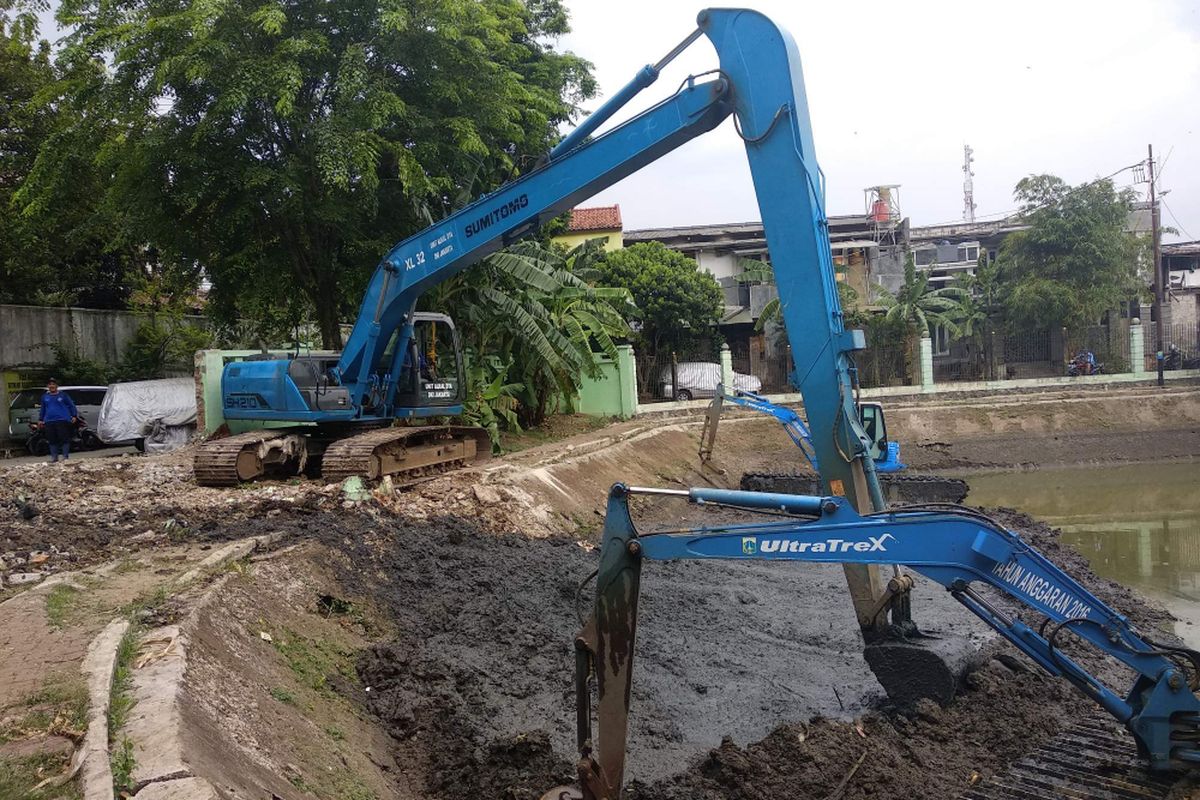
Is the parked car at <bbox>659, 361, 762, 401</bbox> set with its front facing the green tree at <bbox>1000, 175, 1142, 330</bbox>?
yes

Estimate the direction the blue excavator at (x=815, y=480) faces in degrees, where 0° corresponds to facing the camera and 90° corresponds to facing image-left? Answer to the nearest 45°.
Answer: approximately 90°

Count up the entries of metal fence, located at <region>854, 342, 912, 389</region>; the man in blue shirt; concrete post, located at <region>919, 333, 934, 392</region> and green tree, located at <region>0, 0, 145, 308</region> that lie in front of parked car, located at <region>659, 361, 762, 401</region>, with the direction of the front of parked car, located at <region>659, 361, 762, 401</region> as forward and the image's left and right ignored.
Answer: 2

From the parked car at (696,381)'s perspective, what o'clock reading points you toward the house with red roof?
The house with red roof is roughly at 8 o'clock from the parked car.

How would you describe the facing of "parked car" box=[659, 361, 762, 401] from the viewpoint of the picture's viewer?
facing to the right of the viewer

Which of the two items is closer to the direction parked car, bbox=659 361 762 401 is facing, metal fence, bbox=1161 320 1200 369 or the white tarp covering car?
the metal fence

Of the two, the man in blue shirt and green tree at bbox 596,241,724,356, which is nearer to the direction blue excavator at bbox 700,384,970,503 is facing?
the man in blue shirt

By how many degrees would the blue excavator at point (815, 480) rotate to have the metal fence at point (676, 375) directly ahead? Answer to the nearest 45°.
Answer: approximately 90° to its right

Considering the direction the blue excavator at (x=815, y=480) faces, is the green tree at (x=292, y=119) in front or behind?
in front

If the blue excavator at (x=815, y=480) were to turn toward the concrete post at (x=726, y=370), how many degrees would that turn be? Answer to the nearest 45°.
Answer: approximately 90° to its right

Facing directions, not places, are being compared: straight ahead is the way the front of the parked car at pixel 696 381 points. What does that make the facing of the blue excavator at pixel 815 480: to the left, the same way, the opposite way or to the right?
the opposite way

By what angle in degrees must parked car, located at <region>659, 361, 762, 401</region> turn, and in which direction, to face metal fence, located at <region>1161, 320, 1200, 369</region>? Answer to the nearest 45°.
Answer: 0° — it already faces it
